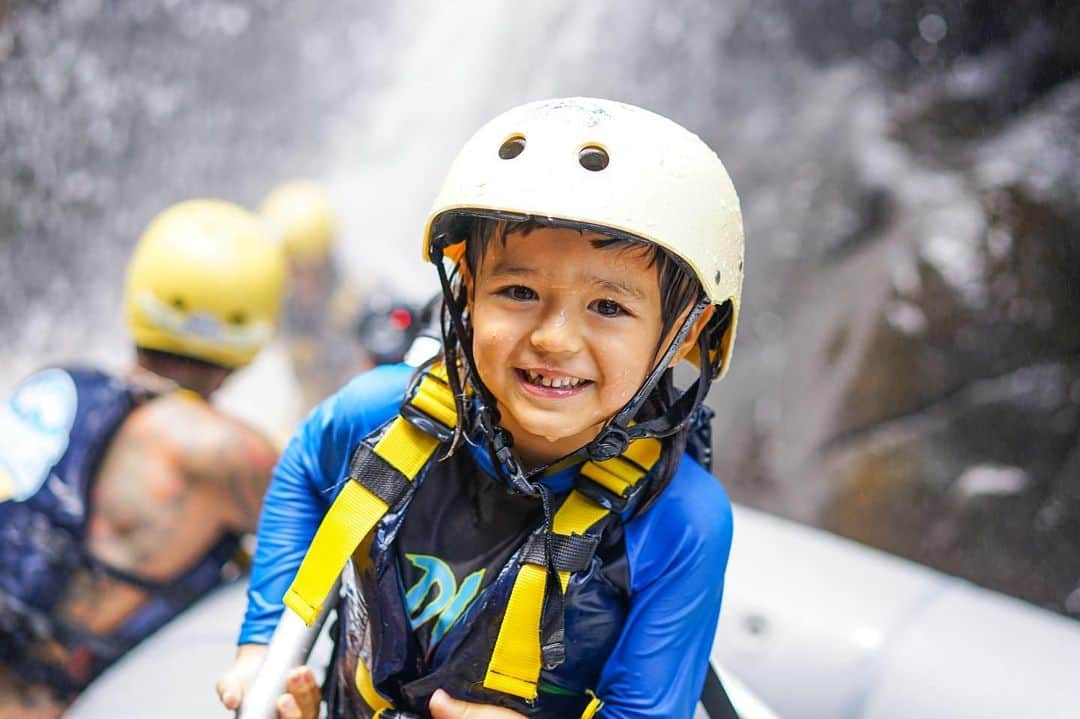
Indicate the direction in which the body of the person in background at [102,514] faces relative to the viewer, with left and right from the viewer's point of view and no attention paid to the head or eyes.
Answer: facing away from the viewer and to the right of the viewer

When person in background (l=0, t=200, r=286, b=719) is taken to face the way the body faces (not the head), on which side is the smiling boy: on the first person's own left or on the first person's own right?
on the first person's own right

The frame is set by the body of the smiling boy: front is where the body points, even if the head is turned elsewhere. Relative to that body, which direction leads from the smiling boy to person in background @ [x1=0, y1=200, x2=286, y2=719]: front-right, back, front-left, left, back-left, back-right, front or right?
back-right

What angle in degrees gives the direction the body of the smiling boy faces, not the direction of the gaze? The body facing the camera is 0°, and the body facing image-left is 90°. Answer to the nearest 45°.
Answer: approximately 0°

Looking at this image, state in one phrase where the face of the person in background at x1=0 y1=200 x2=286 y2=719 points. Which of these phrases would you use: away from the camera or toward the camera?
away from the camera

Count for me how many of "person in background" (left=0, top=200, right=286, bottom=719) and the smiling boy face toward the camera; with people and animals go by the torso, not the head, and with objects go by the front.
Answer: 1

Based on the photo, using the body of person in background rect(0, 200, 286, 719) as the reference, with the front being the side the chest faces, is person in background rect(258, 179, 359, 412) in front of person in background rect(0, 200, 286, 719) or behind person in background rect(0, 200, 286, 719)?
in front
